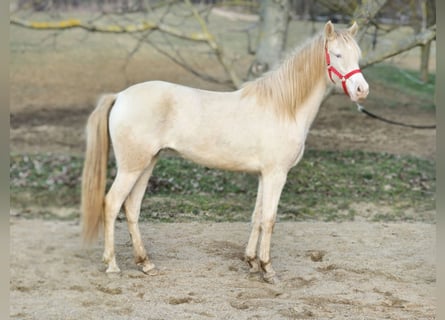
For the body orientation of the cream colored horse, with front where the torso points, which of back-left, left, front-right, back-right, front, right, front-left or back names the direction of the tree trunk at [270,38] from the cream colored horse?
left

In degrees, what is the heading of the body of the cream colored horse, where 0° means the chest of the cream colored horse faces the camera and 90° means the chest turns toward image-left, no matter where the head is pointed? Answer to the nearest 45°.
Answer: approximately 270°
